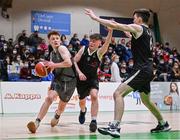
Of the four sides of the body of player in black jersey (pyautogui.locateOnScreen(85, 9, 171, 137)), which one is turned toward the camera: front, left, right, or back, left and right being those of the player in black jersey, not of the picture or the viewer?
left

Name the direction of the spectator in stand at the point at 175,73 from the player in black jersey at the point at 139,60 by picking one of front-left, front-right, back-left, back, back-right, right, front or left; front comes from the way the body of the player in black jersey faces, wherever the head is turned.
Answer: right

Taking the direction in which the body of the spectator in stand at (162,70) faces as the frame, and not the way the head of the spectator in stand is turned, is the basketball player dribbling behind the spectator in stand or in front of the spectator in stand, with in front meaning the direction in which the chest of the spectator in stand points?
in front

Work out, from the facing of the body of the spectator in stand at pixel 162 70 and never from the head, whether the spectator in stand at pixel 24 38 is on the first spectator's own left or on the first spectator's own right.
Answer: on the first spectator's own right

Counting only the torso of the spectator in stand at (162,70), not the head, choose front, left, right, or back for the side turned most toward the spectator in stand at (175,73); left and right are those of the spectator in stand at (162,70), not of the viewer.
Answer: left

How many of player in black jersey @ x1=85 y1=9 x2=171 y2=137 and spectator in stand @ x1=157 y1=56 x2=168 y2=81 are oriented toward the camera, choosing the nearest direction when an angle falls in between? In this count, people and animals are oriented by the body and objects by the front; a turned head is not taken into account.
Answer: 1
